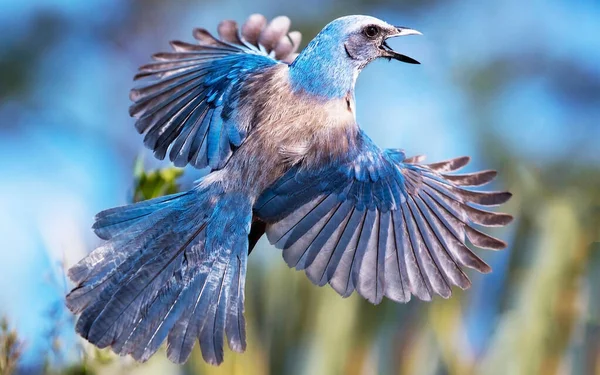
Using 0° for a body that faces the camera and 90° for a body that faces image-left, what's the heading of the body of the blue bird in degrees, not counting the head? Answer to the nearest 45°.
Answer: approximately 225°
